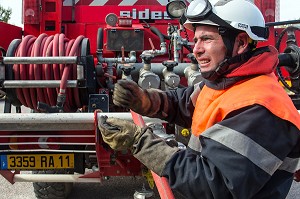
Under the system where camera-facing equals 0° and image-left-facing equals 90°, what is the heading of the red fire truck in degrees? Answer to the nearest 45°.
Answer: approximately 180°

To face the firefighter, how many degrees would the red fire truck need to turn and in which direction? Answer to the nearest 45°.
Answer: approximately 135° to its right
